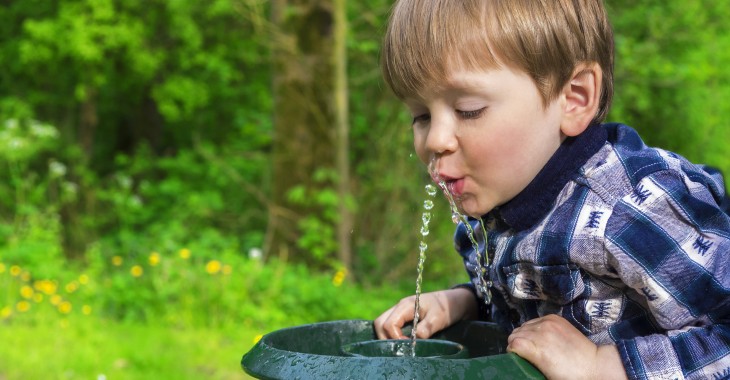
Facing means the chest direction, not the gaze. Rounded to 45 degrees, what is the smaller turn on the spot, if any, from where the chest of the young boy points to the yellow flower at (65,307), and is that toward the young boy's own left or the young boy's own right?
approximately 90° to the young boy's own right

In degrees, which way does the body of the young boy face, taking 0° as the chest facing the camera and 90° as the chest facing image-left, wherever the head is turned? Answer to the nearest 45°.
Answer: approximately 45°

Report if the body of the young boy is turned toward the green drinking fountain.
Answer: yes

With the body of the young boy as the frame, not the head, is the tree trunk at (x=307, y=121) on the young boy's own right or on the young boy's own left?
on the young boy's own right
